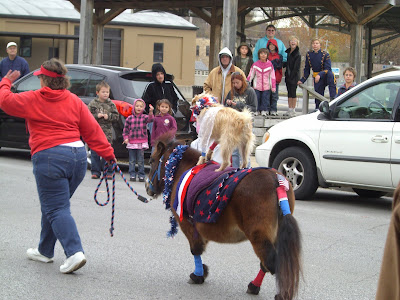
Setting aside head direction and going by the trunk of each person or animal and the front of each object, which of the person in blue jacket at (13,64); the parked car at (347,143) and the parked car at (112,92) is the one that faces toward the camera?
the person in blue jacket

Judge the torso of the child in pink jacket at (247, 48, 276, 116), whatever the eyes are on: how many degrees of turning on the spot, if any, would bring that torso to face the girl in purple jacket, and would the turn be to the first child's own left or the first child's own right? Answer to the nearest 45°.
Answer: approximately 45° to the first child's own right

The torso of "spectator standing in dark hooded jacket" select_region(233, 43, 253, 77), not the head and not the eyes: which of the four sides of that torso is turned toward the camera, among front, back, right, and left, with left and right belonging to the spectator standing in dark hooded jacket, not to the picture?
front

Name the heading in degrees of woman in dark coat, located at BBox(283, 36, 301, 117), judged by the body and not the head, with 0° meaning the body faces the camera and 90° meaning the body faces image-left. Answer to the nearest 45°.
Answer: approximately 45°

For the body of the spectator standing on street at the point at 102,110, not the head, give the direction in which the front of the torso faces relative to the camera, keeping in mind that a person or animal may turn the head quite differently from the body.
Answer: toward the camera

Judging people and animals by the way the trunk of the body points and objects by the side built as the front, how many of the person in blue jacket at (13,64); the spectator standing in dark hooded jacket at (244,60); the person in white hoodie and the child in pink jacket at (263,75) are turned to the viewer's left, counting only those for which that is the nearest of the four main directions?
0

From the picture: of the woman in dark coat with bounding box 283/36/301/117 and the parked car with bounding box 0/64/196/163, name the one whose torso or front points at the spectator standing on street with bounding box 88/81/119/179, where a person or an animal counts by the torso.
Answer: the woman in dark coat

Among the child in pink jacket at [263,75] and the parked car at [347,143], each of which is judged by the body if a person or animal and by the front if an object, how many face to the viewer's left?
1

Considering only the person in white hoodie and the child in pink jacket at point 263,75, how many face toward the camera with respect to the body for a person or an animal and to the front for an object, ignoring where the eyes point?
2

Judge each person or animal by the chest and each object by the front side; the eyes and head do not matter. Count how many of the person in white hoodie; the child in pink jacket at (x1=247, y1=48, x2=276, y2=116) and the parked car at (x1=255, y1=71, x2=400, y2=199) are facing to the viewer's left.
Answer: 1

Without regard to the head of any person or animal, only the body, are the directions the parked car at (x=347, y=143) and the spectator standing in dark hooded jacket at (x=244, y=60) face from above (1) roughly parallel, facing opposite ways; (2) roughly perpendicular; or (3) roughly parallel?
roughly perpendicular

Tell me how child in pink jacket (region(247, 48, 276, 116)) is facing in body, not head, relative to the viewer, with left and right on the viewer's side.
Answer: facing the viewer

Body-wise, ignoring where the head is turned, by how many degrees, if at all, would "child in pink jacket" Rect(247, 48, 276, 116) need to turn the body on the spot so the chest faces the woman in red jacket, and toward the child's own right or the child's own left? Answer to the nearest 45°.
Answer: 0° — they already face them

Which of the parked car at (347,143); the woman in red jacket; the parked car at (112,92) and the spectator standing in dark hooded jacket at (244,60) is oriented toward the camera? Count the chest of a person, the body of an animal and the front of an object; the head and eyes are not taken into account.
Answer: the spectator standing in dark hooded jacket

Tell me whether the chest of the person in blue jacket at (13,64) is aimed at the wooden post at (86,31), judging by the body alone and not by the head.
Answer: no

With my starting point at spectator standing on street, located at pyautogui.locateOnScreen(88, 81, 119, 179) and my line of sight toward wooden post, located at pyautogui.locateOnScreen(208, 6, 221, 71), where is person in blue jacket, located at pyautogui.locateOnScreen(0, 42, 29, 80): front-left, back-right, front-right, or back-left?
front-left

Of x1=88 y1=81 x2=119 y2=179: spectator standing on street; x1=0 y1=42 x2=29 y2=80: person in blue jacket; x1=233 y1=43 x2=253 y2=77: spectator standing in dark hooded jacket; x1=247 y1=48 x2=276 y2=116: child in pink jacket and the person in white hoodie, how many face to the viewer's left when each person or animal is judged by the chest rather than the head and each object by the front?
0
